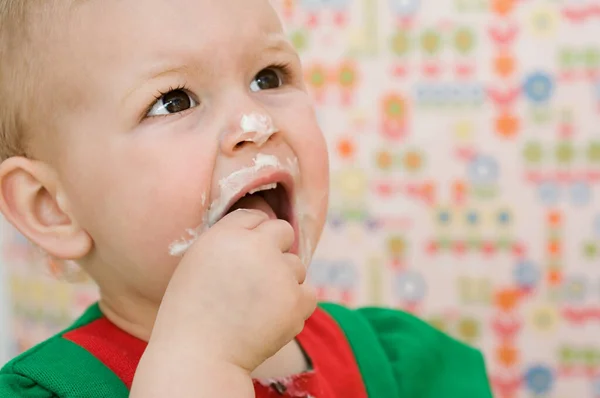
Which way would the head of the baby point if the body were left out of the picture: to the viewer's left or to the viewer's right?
to the viewer's right

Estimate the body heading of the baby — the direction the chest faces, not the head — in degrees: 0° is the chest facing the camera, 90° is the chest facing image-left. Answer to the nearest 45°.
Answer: approximately 315°
